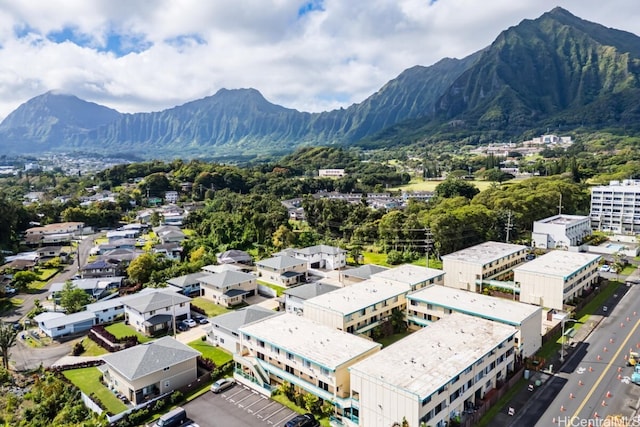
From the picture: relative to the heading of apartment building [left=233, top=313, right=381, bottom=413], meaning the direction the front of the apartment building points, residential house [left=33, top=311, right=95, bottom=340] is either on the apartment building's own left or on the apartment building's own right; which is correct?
on the apartment building's own right

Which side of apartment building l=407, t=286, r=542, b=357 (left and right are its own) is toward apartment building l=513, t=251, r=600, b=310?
back

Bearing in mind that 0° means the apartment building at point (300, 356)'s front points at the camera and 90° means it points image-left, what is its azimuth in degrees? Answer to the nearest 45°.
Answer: approximately 45°
